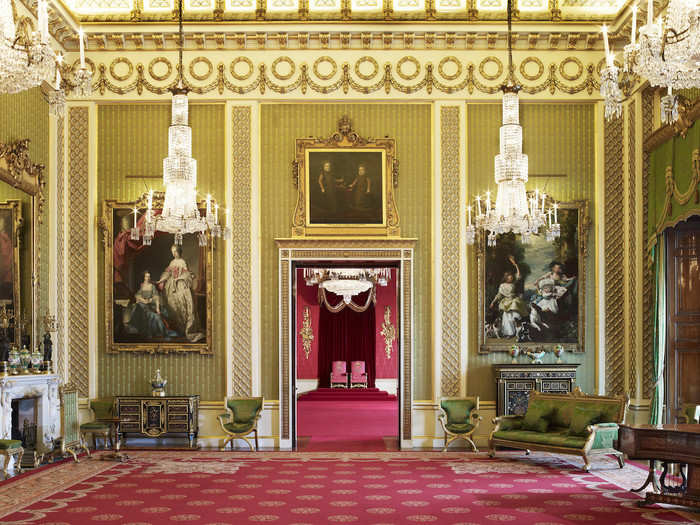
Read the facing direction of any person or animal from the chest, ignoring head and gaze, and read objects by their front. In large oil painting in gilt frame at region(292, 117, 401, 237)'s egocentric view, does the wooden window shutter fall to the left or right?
on its left

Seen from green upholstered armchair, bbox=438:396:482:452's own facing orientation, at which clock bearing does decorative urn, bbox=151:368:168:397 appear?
The decorative urn is roughly at 3 o'clock from the green upholstered armchair.

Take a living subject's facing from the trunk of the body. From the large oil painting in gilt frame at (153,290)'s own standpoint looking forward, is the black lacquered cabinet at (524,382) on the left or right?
on its left

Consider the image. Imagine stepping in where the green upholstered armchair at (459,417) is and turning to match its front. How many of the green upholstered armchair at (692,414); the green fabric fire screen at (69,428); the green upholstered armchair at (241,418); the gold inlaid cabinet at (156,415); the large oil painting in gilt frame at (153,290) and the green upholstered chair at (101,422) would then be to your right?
5

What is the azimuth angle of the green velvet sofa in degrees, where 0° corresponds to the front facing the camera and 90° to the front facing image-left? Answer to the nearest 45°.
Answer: approximately 45°

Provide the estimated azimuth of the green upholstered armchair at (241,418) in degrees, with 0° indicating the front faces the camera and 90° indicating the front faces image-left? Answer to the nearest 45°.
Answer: approximately 45°
